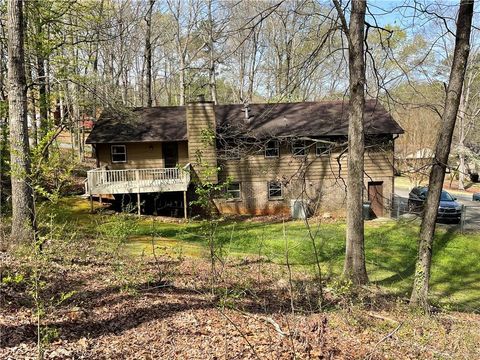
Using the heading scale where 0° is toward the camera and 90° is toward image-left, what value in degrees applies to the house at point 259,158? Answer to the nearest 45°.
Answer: approximately 180°

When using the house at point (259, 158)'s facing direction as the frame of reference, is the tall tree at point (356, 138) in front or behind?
behind

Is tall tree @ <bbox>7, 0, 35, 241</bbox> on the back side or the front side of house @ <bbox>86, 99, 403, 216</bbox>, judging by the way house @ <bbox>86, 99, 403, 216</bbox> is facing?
on the back side

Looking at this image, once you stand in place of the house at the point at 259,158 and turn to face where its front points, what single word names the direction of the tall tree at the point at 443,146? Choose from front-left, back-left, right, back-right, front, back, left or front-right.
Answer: back

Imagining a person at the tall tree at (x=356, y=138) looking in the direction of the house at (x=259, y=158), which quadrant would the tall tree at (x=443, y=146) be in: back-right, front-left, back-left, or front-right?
back-right
